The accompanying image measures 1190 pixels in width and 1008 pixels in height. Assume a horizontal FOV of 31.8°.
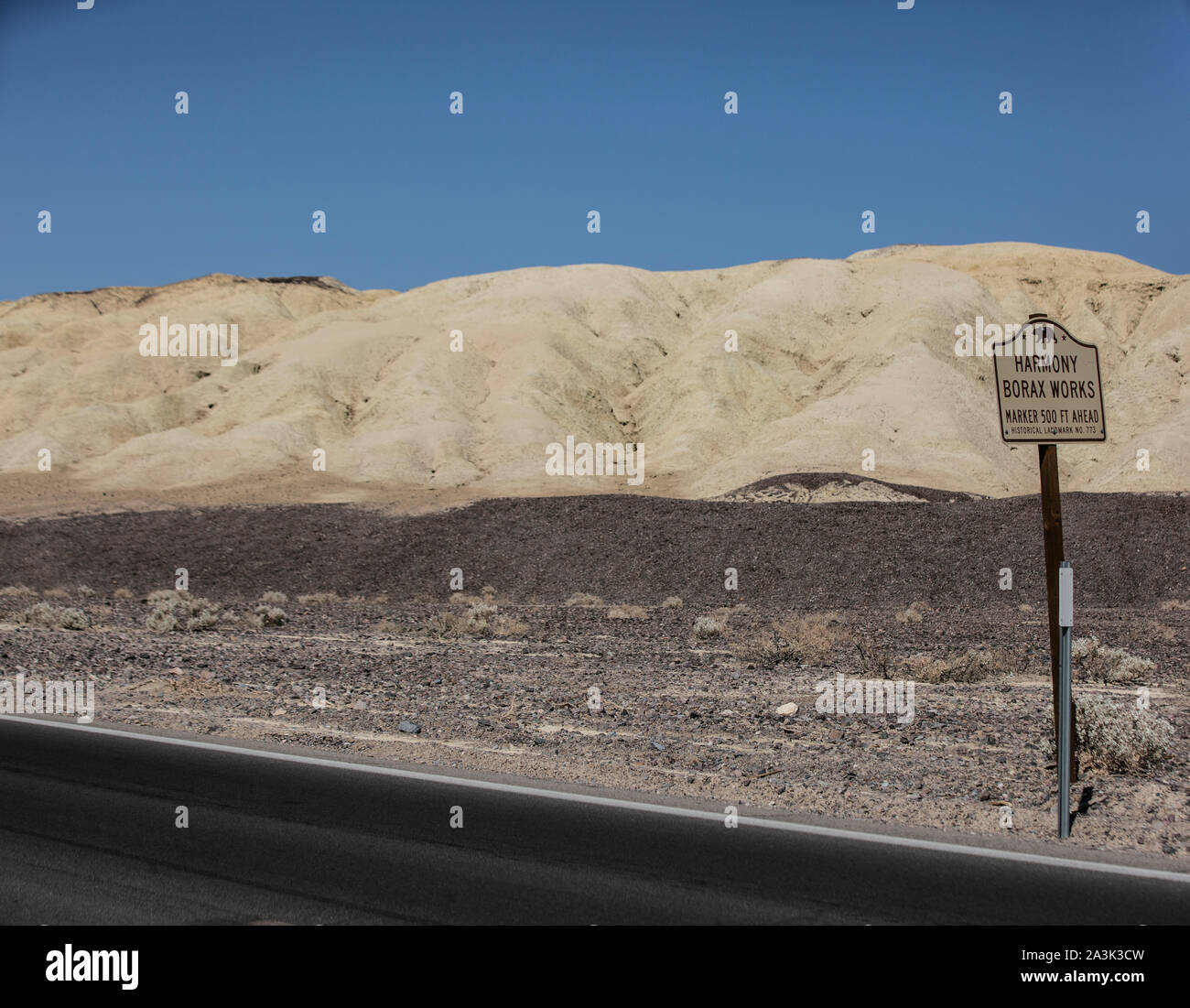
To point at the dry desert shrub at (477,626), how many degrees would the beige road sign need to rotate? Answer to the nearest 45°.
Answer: approximately 135° to its right

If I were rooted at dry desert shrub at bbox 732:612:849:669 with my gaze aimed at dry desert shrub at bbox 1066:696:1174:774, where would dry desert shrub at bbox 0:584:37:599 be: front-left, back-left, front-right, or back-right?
back-right

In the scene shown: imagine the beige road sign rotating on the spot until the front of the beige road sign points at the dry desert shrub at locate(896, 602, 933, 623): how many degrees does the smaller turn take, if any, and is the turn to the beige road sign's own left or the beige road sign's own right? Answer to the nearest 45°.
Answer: approximately 180°

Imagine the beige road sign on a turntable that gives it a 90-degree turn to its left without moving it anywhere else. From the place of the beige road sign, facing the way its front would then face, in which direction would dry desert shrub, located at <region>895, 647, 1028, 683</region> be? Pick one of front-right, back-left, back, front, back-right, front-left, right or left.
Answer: left

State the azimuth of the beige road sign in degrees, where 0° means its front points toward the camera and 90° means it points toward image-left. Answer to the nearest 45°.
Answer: approximately 0°

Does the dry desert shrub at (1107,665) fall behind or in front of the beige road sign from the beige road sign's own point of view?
behind
